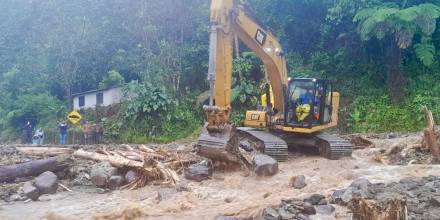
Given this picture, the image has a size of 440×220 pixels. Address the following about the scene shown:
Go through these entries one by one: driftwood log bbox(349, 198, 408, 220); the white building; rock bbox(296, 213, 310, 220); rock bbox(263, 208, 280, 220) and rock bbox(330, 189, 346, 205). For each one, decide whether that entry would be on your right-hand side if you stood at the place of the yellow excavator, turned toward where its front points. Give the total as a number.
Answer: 1

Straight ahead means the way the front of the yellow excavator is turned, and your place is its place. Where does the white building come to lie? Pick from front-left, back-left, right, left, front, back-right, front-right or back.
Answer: right

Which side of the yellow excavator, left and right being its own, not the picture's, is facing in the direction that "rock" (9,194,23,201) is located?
front

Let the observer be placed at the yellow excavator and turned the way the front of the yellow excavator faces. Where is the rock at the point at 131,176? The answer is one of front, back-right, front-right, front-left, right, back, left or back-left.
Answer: front

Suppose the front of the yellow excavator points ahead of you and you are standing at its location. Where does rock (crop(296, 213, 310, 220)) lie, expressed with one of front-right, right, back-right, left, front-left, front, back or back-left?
front-left

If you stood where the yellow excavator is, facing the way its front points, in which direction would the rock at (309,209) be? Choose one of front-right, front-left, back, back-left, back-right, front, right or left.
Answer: front-left

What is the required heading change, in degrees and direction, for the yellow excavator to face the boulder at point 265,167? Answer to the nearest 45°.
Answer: approximately 45° to its left

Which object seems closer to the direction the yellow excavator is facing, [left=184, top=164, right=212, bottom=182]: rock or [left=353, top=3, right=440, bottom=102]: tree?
the rock

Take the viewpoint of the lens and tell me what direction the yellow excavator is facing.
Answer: facing the viewer and to the left of the viewer

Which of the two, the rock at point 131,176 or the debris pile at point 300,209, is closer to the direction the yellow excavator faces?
the rock

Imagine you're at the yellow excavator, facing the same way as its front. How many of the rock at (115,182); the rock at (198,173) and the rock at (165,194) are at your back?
0

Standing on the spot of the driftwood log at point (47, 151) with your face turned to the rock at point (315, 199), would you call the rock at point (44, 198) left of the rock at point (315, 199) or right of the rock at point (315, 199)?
right

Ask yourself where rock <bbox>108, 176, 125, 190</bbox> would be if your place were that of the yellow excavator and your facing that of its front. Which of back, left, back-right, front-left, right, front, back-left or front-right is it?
front

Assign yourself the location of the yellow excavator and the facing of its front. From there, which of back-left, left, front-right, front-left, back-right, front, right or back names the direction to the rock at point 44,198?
front

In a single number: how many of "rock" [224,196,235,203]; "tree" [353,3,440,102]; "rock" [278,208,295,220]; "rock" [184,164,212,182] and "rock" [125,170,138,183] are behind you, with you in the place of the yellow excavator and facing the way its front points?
1

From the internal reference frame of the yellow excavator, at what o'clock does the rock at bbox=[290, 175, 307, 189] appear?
The rock is roughly at 10 o'clock from the yellow excavator.
